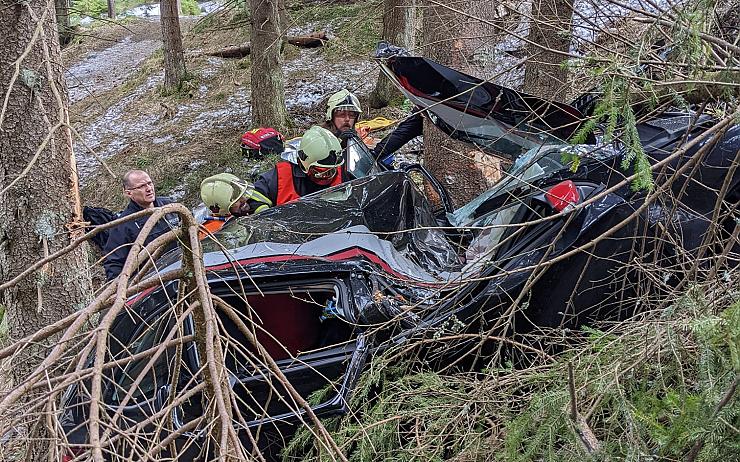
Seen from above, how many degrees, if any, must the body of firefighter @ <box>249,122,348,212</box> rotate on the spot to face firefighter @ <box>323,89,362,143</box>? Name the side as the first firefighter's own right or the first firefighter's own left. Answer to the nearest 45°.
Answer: approximately 135° to the first firefighter's own left

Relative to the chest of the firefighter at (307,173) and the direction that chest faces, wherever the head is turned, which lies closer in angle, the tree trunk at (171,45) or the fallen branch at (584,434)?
the fallen branch

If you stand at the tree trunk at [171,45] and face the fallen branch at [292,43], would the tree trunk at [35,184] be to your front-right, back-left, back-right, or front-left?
back-right

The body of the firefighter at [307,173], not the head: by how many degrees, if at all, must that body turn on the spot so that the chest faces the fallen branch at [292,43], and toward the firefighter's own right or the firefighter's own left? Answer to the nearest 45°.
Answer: approximately 135° to the firefighter's own left

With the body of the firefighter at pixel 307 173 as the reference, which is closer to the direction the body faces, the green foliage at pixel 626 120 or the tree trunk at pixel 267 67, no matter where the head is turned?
the green foliage

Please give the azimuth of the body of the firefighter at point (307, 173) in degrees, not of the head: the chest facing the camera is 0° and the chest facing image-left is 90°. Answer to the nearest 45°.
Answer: approximately 315°

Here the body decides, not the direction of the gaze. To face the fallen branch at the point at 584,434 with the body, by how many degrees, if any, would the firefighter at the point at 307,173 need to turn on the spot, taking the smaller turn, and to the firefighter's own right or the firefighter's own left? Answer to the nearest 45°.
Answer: approximately 45° to the firefighter's own right

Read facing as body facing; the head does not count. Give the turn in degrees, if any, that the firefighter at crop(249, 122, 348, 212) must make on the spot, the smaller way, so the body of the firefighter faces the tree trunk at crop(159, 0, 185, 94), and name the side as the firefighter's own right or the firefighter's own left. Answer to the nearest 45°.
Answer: approximately 135° to the firefighter's own left

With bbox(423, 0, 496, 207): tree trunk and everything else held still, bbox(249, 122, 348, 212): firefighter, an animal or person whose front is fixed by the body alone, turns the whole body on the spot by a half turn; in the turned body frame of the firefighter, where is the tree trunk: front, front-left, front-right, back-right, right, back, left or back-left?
right

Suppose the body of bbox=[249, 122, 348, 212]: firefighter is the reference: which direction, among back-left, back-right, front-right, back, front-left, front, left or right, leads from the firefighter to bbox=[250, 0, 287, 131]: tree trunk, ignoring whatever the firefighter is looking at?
back-left

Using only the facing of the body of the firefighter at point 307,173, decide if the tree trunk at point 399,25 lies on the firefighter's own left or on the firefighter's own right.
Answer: on the firefighter's own left
